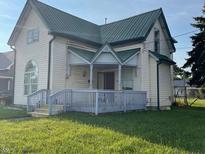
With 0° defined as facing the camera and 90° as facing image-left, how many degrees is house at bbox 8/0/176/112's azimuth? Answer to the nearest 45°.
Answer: approximately 0°

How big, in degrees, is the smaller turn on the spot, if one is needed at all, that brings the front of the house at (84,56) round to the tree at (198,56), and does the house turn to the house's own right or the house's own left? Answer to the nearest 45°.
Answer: approximately 90° to the house's own left

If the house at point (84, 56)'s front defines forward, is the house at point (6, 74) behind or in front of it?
behind
